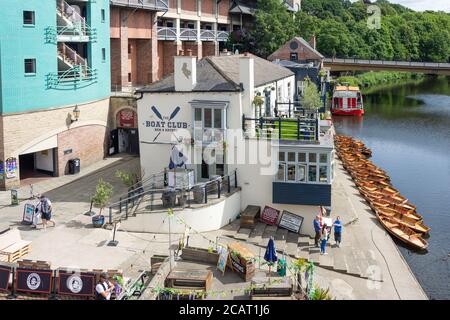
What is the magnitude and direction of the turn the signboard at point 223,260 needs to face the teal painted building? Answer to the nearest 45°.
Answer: approximately 90° to its right

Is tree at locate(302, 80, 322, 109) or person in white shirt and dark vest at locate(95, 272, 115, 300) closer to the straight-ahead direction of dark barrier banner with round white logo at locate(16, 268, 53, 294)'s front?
the person in white shirt and dark vest

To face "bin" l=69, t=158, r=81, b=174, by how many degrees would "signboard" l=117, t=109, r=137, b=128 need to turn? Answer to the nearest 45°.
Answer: approximately 45° to its right

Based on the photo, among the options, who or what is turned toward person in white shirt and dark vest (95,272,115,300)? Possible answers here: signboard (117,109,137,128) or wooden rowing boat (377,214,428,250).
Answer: the signboard

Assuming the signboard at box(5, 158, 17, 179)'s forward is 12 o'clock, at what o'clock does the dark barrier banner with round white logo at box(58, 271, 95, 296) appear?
The dark barrier banner with round white logo is roughly at 12 o'clock from the signboard.

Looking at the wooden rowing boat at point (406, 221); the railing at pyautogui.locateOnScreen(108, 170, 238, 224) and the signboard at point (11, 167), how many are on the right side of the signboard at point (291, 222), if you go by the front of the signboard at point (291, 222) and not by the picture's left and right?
2

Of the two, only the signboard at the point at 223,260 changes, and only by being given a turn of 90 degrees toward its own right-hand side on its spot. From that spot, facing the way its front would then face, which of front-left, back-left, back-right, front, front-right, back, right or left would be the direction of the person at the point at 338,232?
right

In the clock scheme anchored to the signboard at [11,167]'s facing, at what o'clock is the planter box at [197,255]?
The planter box is roughly at 11 o'clock from the signboard.

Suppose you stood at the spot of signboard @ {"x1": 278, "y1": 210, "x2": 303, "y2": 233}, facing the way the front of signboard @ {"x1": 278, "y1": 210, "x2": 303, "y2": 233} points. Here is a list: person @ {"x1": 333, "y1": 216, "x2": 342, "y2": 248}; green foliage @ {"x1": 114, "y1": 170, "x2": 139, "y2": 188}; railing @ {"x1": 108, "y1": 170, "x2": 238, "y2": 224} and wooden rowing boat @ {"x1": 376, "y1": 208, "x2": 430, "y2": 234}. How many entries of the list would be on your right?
2

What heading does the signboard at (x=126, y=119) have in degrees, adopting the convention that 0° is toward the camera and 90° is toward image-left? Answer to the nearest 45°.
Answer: approximately 0°

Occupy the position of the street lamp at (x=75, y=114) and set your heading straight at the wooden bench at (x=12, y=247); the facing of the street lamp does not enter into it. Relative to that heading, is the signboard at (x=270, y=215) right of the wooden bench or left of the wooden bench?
left
